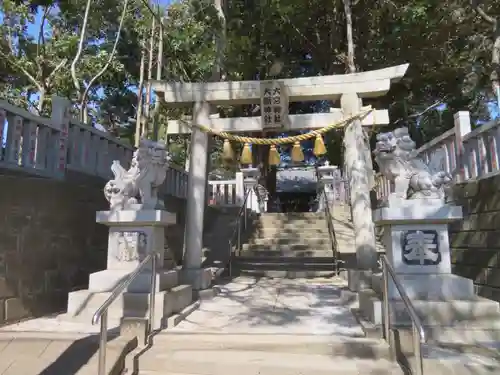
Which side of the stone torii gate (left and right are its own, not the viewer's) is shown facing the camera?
front

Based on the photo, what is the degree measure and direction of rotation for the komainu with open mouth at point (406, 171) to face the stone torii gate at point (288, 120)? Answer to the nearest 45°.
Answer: approximately 45° to its right

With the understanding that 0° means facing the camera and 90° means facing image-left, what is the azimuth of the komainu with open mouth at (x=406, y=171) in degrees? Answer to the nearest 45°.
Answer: approximately 90°

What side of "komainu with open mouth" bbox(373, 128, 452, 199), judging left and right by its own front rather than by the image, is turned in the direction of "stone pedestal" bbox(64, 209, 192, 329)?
front

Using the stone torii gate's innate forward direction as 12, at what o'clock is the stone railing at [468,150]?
The stone railing is roughly at 9 o'clock from the stone torii gate.

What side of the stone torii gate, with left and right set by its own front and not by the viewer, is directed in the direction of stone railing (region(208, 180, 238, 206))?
back

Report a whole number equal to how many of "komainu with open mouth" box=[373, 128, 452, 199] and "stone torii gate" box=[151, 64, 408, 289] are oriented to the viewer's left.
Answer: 1

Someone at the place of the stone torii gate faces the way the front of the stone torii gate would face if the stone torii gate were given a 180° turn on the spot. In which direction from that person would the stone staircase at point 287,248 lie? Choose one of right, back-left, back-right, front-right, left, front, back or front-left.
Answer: front

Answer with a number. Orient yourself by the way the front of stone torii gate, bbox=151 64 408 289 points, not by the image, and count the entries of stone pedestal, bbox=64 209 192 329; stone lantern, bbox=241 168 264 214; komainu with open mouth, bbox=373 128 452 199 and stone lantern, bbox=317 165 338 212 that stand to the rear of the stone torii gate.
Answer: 2

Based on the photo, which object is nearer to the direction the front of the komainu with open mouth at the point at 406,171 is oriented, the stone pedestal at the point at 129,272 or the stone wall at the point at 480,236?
the stone pedestal

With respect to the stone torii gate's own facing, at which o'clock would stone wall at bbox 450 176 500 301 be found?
The stone wall is roughly at 9 o'clock from the stone torii gate.
